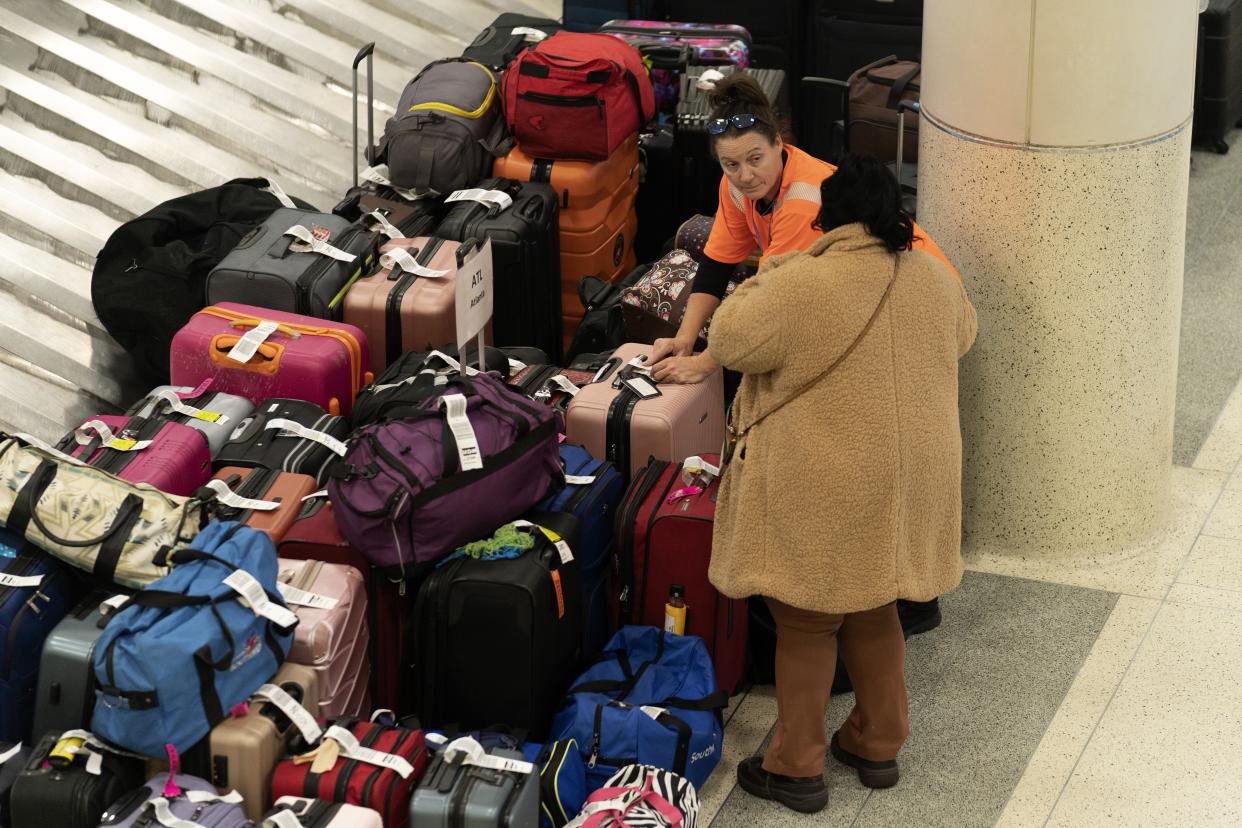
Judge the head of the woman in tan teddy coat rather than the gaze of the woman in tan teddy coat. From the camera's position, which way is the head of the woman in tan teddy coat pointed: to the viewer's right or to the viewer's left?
to the viewer's left

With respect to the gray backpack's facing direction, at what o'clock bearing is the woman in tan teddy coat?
The woman in tan teddy coat is roughly at 10 o'clock from the gray backpack.

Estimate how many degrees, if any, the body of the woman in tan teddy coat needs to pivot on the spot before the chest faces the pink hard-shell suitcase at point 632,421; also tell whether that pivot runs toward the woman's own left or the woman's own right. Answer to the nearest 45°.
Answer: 0° — they already face it

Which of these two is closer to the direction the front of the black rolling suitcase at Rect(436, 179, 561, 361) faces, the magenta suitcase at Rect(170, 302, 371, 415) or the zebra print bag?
the zebra print bag

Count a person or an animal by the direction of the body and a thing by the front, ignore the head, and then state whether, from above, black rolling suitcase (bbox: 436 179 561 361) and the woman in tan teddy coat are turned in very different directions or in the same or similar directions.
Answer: very different directions

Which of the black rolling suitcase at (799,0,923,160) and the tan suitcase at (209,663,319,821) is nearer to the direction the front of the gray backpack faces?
the tan suitcase

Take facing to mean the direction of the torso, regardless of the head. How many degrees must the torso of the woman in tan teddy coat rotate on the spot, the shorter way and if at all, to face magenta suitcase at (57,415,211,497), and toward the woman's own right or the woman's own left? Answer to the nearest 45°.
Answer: approximately 45° to the woman's own left

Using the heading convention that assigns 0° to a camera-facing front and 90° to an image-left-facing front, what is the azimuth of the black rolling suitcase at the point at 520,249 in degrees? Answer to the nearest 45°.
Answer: approximately 315°

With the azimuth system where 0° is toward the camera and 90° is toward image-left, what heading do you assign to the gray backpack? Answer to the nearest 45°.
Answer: approximately 45°

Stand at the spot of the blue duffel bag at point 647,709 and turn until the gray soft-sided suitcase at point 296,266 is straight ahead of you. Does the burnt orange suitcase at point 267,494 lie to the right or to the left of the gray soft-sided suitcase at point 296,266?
left

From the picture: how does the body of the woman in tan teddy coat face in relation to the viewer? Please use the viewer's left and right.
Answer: facing away from the viewer and to the left of the viewer
